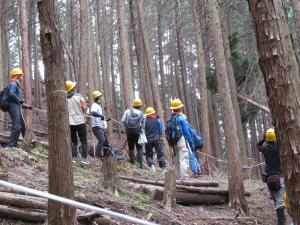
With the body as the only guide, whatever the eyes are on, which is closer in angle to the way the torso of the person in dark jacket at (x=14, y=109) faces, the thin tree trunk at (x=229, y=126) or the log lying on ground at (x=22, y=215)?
the thin tree trunk

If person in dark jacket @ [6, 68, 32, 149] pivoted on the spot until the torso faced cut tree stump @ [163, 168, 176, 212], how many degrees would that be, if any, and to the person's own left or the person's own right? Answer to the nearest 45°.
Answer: approximately 45° to the person's own right

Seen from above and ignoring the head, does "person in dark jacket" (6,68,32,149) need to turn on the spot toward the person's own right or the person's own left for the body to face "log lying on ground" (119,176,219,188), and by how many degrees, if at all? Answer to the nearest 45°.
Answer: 0° — they already face it

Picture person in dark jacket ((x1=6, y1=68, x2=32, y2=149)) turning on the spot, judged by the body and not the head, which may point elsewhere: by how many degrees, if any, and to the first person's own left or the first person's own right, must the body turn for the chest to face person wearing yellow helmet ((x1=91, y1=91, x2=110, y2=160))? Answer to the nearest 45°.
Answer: approximately 45° to the first person's own left

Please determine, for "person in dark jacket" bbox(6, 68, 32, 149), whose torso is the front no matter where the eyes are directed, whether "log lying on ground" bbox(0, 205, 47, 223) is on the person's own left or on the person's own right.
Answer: on the person's own right

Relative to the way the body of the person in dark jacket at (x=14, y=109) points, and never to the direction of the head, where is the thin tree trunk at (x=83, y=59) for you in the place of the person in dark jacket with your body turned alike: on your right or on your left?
on your left

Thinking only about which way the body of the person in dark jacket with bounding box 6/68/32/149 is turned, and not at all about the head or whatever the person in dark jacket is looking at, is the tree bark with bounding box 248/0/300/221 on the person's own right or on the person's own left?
on the person's own right

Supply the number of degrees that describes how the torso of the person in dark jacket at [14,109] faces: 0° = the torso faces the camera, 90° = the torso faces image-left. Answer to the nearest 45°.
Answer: approximately 270°

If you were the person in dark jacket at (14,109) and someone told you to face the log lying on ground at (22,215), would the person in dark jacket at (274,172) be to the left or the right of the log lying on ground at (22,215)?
left

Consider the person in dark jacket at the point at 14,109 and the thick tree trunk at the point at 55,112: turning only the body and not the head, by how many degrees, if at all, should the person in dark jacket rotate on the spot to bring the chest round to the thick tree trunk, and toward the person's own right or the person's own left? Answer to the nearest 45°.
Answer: approximately 90° to the person's own right
